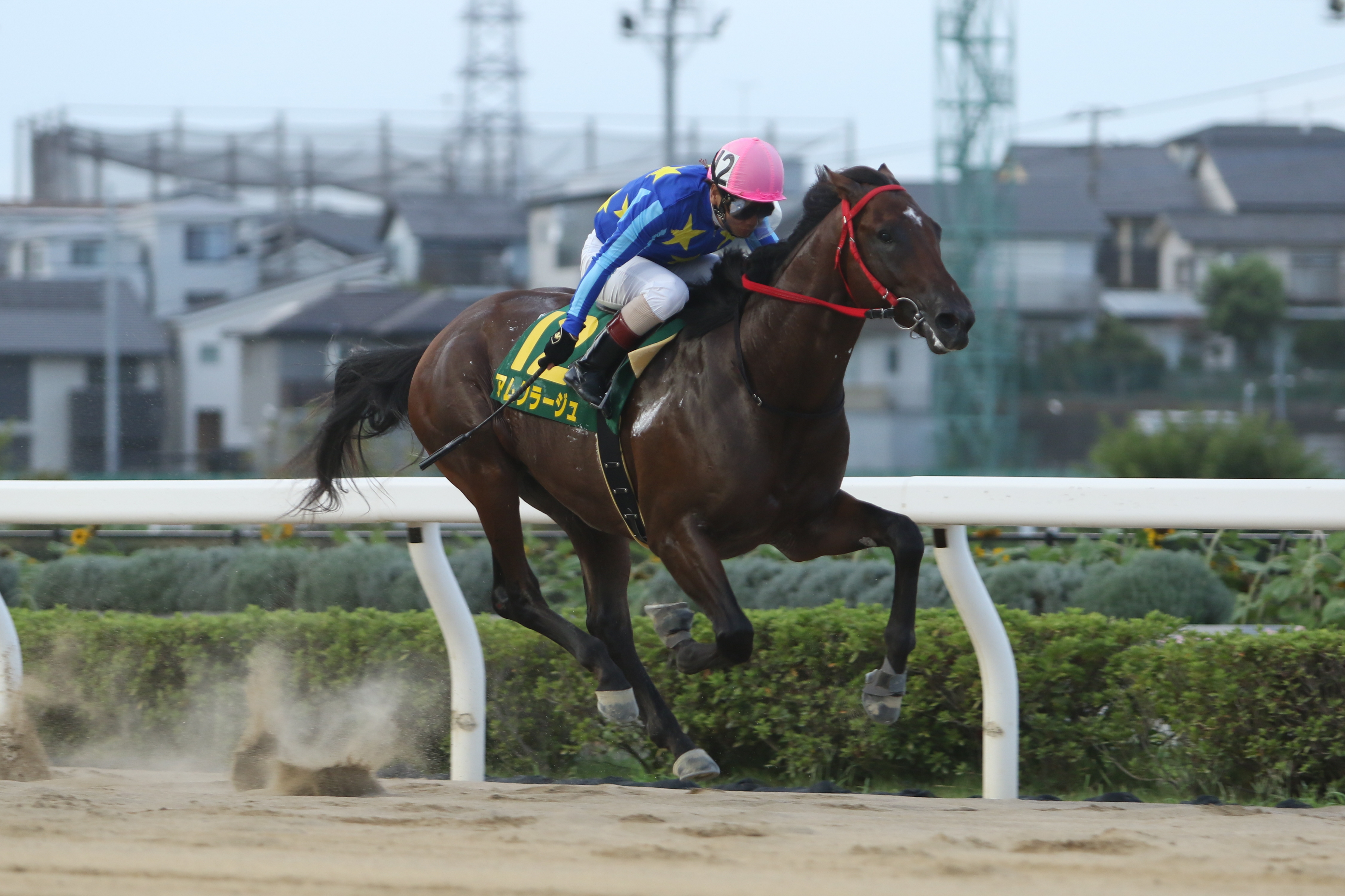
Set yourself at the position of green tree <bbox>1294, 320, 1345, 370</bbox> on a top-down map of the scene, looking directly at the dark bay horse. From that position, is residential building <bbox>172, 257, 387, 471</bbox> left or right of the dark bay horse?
right

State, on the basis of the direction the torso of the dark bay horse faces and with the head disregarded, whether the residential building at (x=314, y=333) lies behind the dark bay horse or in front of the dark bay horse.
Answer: behind

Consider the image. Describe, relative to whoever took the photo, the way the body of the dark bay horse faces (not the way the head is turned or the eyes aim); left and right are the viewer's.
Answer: facing the viewer and to the right of the viewer

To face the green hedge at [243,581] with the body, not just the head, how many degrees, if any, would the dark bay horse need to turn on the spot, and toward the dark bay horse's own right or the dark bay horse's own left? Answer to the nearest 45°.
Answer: approximately 180°

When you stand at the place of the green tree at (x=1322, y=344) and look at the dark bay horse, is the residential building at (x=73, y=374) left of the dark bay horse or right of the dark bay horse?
right

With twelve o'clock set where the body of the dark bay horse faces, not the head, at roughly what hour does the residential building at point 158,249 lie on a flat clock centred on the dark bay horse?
The residential building is roughly at 7 o'clock from the dark bay horse.
